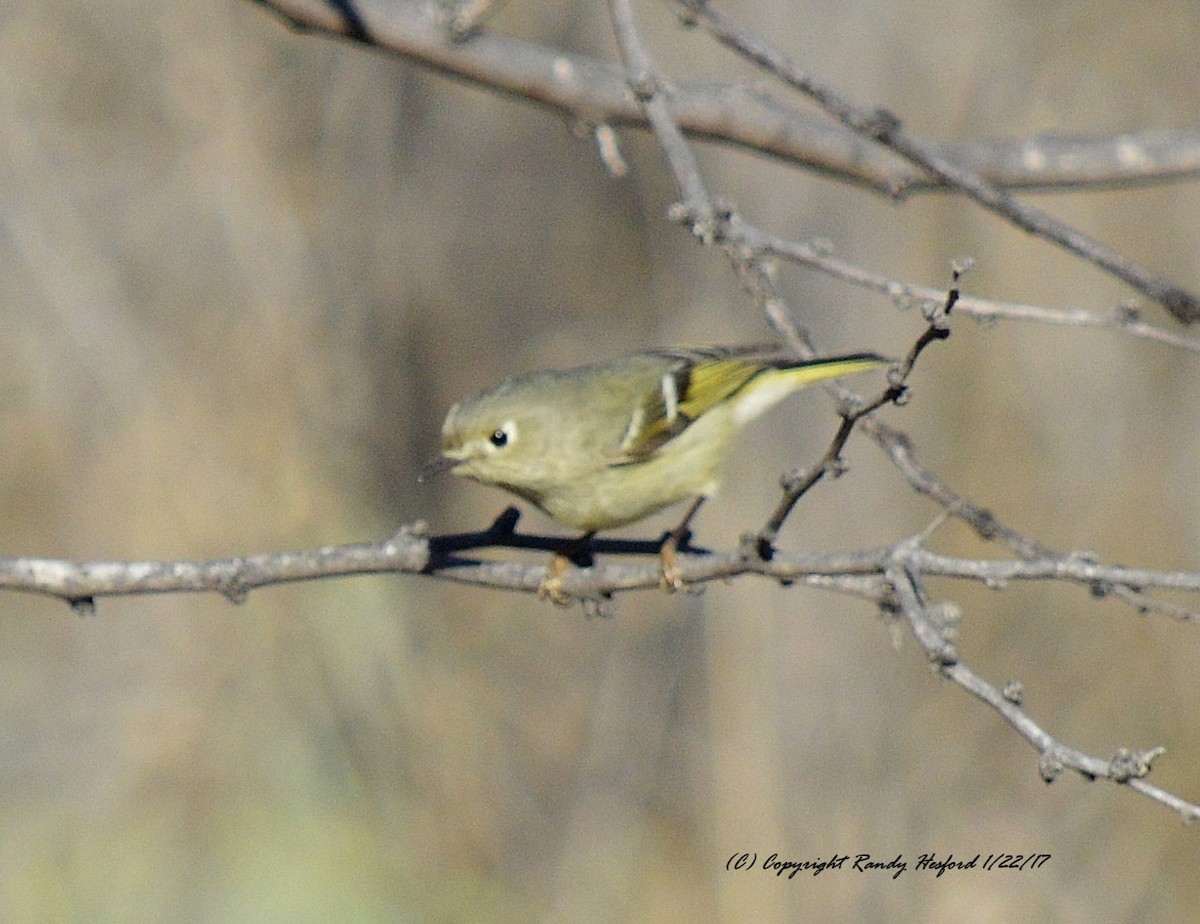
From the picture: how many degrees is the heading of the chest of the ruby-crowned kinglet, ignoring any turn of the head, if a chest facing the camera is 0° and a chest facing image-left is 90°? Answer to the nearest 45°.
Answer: approximately 90°

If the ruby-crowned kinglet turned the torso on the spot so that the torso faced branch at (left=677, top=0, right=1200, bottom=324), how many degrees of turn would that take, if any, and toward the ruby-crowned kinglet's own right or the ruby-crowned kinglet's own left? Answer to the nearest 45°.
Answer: approximately 135° to the ruby-crowned kinglet's own left

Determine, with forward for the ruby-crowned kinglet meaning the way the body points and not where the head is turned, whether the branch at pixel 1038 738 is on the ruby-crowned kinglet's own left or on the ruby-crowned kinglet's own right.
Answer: on the ruby-crowned kinglet's own left
